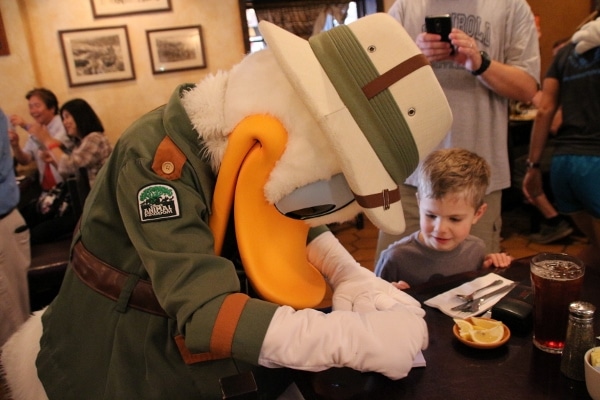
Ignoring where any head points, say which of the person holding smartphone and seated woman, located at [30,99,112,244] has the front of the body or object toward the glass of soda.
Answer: the person holding smartphone

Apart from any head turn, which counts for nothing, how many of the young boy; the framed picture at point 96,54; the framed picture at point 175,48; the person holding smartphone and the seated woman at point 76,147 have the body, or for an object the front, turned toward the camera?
4

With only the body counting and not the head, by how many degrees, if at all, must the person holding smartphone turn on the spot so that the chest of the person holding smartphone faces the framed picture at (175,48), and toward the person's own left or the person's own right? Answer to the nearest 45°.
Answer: approximately 135° to the person's own right

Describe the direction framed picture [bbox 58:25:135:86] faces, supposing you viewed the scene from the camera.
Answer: facing the viewer

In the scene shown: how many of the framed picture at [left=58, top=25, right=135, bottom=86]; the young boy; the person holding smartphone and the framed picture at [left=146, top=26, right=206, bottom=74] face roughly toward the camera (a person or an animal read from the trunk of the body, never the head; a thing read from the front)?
4

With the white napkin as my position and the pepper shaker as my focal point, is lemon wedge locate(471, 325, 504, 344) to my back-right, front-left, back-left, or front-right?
front-right

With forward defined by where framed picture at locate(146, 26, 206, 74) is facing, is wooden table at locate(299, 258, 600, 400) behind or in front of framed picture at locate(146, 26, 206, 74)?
in front

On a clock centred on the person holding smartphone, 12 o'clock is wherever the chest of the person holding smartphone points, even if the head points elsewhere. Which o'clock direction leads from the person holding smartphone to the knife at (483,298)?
The knife is roughly at 12 o'clock from the person holding smartphone.

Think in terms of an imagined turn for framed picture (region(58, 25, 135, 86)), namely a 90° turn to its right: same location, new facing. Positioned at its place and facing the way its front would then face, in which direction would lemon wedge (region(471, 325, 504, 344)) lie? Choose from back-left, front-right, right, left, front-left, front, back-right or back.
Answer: left

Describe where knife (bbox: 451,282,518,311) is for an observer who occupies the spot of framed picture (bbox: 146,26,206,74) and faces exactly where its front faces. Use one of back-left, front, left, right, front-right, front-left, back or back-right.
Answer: front

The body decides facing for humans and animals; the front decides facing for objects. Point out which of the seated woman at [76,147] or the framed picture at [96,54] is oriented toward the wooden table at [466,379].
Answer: the framed picture

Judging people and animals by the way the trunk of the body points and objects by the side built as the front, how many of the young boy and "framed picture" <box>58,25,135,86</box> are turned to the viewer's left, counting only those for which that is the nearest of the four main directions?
0

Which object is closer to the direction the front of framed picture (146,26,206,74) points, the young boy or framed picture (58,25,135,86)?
the young boy

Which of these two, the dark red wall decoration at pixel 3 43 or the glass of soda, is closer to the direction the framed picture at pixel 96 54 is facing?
the glass of soda

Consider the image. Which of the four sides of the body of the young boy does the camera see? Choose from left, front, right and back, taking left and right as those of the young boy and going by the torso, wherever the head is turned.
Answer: front
